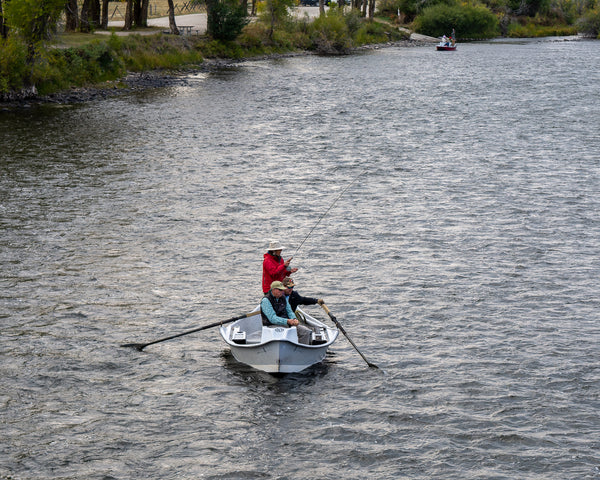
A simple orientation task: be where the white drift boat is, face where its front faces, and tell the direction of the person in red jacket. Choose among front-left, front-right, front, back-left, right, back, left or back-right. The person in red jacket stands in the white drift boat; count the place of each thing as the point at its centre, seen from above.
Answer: back

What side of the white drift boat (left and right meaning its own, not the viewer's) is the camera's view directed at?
front

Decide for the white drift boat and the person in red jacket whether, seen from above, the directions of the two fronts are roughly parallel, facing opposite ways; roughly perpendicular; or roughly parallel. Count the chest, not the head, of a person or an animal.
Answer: roughly perpendicular

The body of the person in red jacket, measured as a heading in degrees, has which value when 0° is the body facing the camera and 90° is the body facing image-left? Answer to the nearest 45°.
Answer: approximately 270°

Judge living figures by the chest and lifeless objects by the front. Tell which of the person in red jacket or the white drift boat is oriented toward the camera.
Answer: the white drift boat

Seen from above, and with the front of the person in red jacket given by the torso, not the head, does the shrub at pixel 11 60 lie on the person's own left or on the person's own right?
on the person's own left

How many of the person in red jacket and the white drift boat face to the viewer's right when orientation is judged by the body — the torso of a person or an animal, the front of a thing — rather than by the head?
1

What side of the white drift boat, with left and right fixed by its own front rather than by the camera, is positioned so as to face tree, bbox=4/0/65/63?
back

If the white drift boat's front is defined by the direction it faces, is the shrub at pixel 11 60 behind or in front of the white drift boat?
behind
